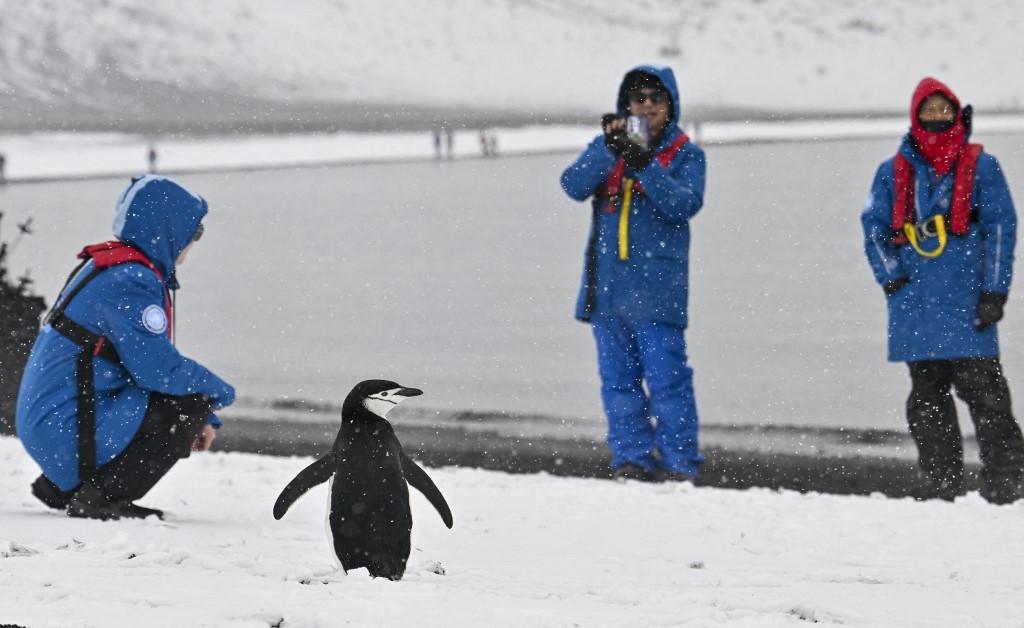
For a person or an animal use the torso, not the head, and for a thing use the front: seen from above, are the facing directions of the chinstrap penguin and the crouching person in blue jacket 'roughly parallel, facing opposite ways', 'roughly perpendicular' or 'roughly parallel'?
roughly perpendicular

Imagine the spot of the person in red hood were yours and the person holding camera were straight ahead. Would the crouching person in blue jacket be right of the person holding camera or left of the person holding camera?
left

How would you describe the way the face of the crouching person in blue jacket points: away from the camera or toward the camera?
away from the camera

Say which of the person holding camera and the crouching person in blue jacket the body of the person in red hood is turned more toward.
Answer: the crouching person in blue jacket

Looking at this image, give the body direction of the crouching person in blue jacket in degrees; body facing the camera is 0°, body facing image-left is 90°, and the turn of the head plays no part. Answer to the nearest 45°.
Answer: approximately 270°

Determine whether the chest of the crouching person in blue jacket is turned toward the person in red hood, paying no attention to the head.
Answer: yes

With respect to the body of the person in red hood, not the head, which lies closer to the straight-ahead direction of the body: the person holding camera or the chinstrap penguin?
the chinstrap penguin

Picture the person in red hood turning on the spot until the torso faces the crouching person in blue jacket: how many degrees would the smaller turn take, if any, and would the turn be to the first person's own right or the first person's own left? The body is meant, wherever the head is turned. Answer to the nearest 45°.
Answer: approximately 45° to the first person's own right
